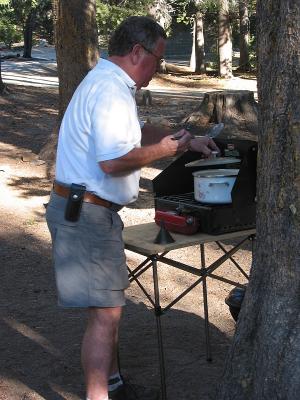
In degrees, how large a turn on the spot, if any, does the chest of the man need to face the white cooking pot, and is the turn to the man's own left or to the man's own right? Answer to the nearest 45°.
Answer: approximately 45° to the man's own left

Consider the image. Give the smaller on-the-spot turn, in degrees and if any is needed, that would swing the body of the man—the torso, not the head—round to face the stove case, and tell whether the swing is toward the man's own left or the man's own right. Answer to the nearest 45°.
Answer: approximately 45° to the man's own left

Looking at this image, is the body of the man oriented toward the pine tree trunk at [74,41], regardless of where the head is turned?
no

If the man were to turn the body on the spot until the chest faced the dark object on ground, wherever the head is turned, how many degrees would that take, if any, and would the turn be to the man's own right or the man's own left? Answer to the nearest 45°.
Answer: approximately 45° to the man's own left

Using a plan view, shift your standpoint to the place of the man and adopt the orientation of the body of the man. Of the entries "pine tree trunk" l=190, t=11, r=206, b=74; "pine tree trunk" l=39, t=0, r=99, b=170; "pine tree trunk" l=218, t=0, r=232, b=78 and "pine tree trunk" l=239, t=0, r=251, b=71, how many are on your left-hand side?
4

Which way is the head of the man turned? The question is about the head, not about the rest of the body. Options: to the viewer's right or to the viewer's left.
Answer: to the viewer's right

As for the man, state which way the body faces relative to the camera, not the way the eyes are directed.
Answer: to the viewer's right

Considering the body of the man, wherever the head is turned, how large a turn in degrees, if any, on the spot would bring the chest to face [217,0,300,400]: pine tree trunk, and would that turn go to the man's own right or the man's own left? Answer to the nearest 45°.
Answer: approximately 45° to the man's own right

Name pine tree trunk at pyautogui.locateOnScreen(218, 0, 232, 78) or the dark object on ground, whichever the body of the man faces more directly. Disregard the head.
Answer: the dark object on ground

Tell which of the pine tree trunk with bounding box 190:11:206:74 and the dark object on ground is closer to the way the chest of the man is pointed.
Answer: the dark object on ground

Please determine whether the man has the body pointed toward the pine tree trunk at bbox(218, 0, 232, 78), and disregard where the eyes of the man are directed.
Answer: no

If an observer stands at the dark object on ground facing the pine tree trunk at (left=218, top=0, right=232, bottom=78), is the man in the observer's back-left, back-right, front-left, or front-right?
back-left
